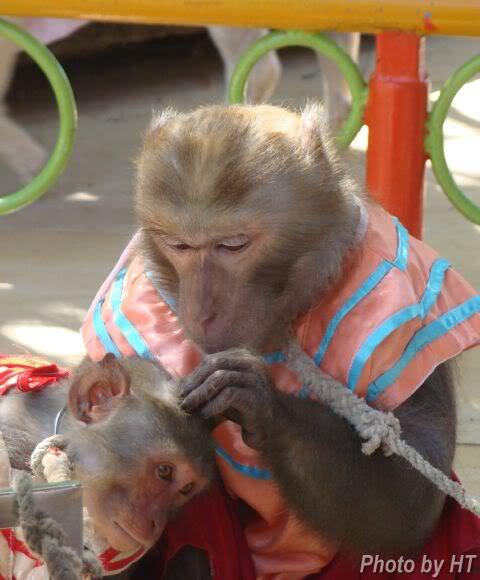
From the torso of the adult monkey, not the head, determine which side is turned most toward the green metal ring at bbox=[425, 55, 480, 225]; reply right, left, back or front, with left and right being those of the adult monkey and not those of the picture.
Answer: back

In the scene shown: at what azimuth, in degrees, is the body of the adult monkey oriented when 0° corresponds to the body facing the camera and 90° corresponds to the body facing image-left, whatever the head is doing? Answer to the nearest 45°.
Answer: approximately 45°

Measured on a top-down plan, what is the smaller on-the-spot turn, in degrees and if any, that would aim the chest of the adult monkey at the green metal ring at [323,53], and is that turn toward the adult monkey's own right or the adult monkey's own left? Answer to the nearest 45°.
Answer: approximately 135° to the adult monkey's own right

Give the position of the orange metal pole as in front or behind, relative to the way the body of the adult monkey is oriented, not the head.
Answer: behind
